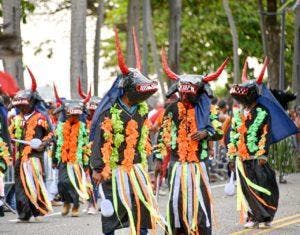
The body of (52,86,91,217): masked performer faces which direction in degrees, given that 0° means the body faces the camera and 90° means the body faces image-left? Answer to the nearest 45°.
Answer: approximately 0°

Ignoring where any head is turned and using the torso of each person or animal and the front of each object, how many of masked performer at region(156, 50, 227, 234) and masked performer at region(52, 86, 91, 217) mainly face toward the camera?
2

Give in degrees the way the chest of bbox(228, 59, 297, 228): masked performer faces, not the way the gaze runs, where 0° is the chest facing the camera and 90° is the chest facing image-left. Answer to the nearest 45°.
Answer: approximately 45°
